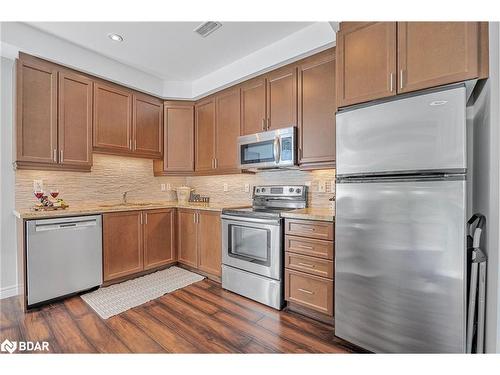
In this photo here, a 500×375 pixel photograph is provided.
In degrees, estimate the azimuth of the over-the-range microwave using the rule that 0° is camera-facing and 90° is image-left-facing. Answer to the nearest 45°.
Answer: approximately 45°

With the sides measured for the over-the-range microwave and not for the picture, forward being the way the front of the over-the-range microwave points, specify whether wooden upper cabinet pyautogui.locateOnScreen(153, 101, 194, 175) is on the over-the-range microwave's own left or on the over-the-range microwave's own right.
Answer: on the over-the-range microwave's own right

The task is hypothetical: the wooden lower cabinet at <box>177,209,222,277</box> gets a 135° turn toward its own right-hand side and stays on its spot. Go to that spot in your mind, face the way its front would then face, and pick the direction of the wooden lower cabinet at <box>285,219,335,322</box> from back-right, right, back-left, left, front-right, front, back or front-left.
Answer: back-right

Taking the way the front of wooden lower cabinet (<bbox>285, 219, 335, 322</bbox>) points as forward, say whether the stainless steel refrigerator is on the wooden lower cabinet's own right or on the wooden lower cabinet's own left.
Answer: on the wooden lower cabinet's own left

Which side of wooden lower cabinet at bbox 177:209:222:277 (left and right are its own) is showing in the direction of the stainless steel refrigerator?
left

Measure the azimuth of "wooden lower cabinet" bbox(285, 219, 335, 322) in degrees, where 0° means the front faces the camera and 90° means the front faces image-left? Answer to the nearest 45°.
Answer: approximately 45°

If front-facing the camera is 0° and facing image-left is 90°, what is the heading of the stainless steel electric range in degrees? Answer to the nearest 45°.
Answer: approximately 45°

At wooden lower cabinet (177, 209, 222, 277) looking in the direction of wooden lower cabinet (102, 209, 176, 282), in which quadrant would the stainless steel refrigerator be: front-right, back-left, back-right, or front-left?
back-left
